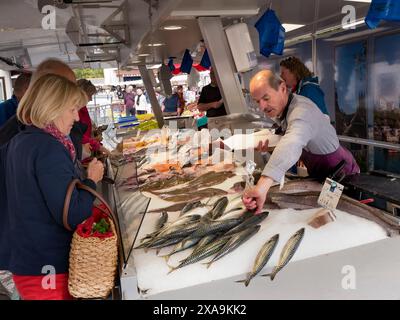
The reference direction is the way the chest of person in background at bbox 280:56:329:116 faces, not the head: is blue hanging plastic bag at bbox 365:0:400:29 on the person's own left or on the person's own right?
on the person's own left

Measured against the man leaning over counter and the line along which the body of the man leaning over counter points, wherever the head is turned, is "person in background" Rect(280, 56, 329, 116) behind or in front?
behind

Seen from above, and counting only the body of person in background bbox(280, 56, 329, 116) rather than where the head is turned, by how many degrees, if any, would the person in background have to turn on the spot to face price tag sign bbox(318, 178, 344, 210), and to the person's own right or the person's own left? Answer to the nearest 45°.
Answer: approximately 90° to the person's own left

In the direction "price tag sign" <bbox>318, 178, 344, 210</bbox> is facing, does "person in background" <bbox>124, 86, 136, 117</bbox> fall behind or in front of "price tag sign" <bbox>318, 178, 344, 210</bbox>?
behind

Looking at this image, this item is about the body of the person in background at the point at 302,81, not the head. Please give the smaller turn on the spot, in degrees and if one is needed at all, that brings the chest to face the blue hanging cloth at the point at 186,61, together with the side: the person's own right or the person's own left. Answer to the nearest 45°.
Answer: approximately 45° to the person's own right

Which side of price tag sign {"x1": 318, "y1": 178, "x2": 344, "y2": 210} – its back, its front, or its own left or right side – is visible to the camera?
front

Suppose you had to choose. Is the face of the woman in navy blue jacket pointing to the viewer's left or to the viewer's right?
to the viewer's right

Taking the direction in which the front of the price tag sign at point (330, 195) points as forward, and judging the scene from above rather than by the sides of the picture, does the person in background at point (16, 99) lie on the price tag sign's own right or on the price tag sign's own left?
on the price tag sign's own right

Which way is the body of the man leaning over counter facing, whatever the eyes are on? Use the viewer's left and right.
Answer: facing the viewer and to the left of the viewer

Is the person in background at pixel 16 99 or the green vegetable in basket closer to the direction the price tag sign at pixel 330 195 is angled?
the green vegetable in basket
